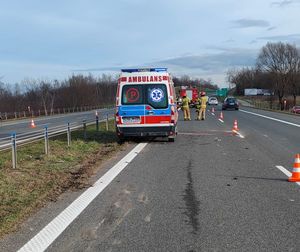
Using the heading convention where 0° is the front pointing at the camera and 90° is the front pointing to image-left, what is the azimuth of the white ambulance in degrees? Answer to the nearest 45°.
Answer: approximately 180°

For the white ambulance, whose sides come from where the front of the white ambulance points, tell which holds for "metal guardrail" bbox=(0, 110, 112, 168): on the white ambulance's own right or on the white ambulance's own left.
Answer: on the white ambulance's own left

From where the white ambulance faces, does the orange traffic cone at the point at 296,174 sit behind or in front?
behind
